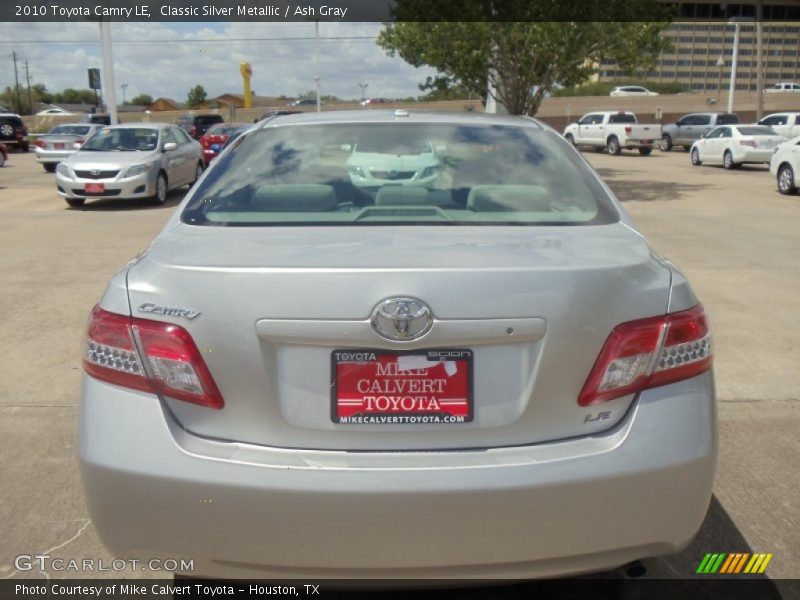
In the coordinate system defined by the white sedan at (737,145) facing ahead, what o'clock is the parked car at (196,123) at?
The parked car is roughly at 11 o'clock from the white sedan.

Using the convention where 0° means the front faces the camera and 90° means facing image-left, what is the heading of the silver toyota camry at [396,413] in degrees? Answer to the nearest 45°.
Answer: approximately 180°

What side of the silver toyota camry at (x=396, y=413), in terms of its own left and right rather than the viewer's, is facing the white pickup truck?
front

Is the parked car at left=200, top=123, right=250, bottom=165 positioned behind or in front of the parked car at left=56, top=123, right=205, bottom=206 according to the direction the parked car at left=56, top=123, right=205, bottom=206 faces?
behind

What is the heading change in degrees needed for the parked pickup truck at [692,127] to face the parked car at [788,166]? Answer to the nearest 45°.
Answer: approximately 90° to its left

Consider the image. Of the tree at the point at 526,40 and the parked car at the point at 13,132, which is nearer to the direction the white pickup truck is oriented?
the parked car

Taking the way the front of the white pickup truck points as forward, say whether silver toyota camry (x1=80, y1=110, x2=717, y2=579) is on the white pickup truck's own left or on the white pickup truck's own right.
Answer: on the white pickup truck's own left

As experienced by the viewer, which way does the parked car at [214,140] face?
facing the viewer and to the left of the viewer

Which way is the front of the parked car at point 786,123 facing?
to the viewer's left

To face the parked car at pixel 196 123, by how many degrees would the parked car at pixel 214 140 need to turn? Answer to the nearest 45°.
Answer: approximately 135° to its right

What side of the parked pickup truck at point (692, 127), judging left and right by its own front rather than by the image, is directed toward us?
left

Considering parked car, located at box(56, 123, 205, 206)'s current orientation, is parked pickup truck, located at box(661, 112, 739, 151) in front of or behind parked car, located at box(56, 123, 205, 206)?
behind

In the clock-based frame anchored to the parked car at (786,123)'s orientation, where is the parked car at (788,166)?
the parked car at (788,166) is roughly at 9 o'clock from the parked car at (786,123).

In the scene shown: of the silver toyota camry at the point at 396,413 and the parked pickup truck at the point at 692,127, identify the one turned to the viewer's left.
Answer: the parked pickup truck

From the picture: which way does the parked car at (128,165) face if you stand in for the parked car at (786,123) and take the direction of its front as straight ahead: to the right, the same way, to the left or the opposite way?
to the left
